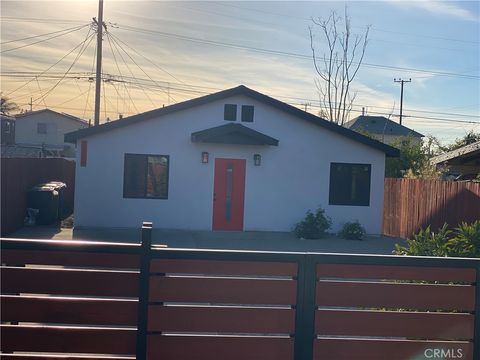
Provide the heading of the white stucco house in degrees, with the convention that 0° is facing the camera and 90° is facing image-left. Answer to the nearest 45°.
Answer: approximately 0°

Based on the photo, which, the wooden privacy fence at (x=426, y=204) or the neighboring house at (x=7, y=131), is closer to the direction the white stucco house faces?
the wooden privacy fence

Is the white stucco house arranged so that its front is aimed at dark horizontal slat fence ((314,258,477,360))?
yes

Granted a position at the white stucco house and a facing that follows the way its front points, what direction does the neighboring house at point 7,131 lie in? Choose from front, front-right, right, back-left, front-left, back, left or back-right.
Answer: back-right

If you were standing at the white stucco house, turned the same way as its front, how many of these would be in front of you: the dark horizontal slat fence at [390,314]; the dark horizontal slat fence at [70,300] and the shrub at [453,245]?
3

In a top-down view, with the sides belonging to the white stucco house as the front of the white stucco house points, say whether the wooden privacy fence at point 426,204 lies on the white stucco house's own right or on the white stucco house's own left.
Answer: on the white stucco house's own left

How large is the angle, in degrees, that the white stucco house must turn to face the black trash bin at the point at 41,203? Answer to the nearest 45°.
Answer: approximately 90° to its right

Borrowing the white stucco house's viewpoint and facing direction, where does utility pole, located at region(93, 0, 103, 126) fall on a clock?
The utility pole is roughly at 5 o'clock from the white stucco house.

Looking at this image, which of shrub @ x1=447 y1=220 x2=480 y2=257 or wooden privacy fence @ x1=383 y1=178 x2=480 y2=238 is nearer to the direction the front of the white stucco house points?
the shrub
